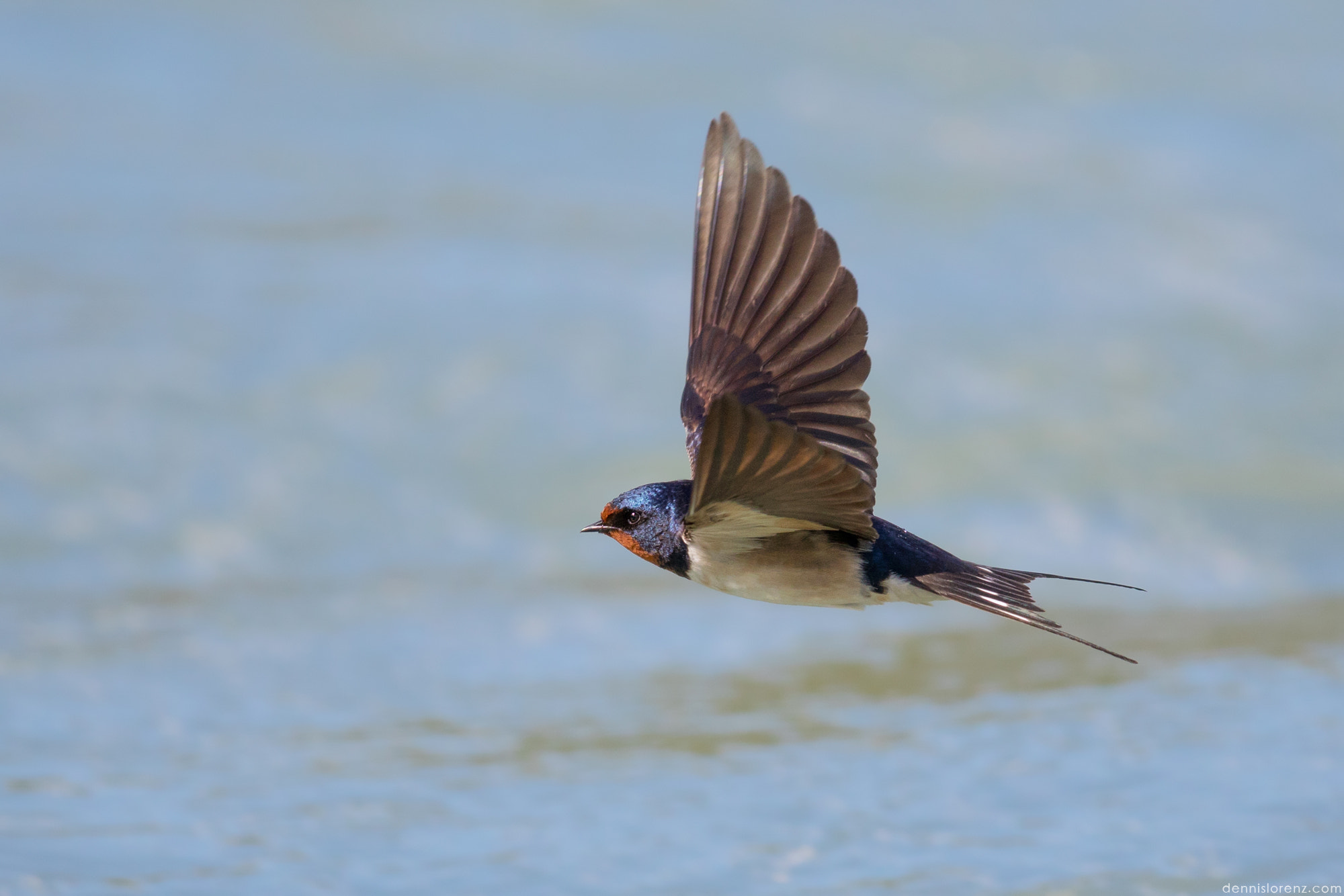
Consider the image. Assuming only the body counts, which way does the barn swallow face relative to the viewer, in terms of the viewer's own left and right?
facing to the left of the viewer
